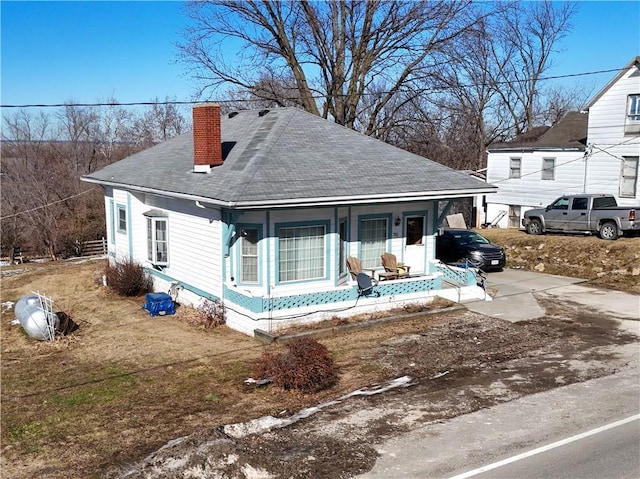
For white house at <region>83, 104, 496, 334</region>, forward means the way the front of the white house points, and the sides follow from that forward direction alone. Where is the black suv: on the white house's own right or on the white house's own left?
on the white house's own left

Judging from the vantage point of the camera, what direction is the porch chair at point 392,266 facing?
facing the viewer and to the right of the viewer

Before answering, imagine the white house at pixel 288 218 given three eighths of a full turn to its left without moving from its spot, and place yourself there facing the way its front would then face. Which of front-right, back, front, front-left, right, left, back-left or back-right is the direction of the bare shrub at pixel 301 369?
back

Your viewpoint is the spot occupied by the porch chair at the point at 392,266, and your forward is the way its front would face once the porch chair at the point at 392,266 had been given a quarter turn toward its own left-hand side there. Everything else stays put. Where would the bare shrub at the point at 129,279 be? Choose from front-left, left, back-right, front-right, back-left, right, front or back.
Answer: back-left

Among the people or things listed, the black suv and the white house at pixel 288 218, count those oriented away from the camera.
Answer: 0

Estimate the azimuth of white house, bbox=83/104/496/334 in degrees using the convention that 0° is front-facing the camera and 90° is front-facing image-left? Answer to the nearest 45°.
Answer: approximately 315°

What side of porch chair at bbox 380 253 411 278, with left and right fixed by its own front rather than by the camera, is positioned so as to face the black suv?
left

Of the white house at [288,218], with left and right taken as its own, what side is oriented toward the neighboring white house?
left

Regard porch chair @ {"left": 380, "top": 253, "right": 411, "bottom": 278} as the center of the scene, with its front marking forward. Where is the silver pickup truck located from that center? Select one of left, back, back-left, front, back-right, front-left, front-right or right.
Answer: left

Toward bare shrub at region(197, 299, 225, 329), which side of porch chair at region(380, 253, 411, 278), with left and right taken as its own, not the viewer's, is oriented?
right

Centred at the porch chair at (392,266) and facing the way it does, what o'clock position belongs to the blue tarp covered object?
The blue tarp covered object is roughly at 4 o'clock from the porch chair.

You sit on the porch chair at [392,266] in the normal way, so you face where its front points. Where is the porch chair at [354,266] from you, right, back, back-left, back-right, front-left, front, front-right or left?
right
